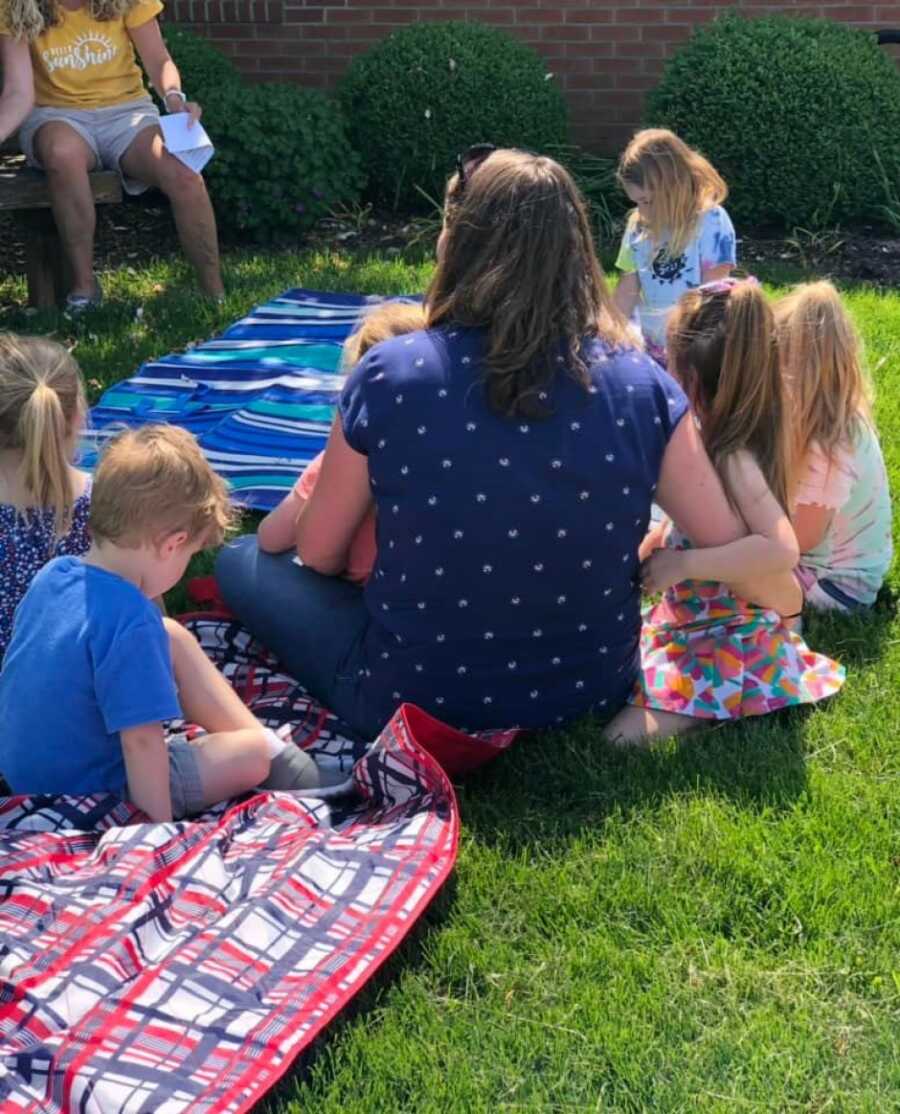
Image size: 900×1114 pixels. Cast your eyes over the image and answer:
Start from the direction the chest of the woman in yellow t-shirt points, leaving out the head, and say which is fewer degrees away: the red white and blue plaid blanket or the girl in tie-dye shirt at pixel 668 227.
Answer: the red white and blue plaid blanket

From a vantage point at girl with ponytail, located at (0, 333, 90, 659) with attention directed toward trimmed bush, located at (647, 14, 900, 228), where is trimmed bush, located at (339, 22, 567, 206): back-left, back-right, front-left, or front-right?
front-left

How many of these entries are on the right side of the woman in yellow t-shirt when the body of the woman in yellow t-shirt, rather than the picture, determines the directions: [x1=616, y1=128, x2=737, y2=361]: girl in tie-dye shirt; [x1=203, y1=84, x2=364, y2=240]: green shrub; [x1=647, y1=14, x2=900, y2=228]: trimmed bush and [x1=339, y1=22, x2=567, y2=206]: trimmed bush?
0

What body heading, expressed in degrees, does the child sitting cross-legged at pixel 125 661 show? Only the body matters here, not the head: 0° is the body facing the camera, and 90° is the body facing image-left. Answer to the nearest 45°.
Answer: approximately 225°

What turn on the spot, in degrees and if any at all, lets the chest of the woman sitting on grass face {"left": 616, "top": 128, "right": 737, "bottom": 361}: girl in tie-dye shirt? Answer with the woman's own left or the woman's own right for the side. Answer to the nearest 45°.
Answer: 0° — they already face them

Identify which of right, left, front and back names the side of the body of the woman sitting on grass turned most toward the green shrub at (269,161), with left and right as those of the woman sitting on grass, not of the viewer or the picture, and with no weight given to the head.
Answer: front

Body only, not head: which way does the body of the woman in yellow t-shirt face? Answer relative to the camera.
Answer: toward the camera

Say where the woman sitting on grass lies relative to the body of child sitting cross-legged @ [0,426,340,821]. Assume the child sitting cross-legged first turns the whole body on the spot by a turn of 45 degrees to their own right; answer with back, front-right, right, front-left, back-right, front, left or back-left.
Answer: front

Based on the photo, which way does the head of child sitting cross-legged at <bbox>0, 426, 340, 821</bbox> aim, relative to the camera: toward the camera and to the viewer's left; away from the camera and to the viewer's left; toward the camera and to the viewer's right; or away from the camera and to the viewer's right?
away from the camera and to the viewer's right

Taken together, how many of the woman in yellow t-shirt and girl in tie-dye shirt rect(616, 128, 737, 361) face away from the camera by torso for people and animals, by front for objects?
0

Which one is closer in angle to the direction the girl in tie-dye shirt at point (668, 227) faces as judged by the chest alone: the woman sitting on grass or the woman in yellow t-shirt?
the woman sitting on grass

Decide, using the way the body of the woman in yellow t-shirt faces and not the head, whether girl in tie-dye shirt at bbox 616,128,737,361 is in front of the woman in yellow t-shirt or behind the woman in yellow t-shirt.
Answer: in front

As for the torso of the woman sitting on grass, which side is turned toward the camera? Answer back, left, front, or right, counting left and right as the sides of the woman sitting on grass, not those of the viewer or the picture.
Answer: back

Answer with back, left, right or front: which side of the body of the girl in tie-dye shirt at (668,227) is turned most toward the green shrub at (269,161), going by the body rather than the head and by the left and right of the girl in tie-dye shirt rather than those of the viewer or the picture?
right

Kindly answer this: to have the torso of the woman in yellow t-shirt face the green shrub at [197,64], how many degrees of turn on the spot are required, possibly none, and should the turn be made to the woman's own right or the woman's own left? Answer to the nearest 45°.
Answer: approximately 180°

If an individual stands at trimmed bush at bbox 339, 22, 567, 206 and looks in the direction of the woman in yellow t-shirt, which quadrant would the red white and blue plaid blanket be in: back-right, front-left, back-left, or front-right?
front-left

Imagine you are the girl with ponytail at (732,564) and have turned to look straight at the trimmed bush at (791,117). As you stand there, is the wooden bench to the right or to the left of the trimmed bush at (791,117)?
left

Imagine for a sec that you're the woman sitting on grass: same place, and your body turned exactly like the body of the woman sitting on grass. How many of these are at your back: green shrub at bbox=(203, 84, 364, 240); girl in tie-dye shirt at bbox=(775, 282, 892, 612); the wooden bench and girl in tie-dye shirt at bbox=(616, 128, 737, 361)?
0

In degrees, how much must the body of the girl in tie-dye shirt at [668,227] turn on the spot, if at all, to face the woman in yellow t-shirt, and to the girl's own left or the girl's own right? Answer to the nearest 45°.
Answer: approximately 90° to the girl's own right

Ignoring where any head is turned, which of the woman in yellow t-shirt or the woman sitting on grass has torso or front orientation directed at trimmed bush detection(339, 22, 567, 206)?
the woman sitting on grass

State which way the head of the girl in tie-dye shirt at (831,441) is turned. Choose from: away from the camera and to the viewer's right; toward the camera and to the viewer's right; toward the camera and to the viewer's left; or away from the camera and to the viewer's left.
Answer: away from the camera and to the viewer's left
